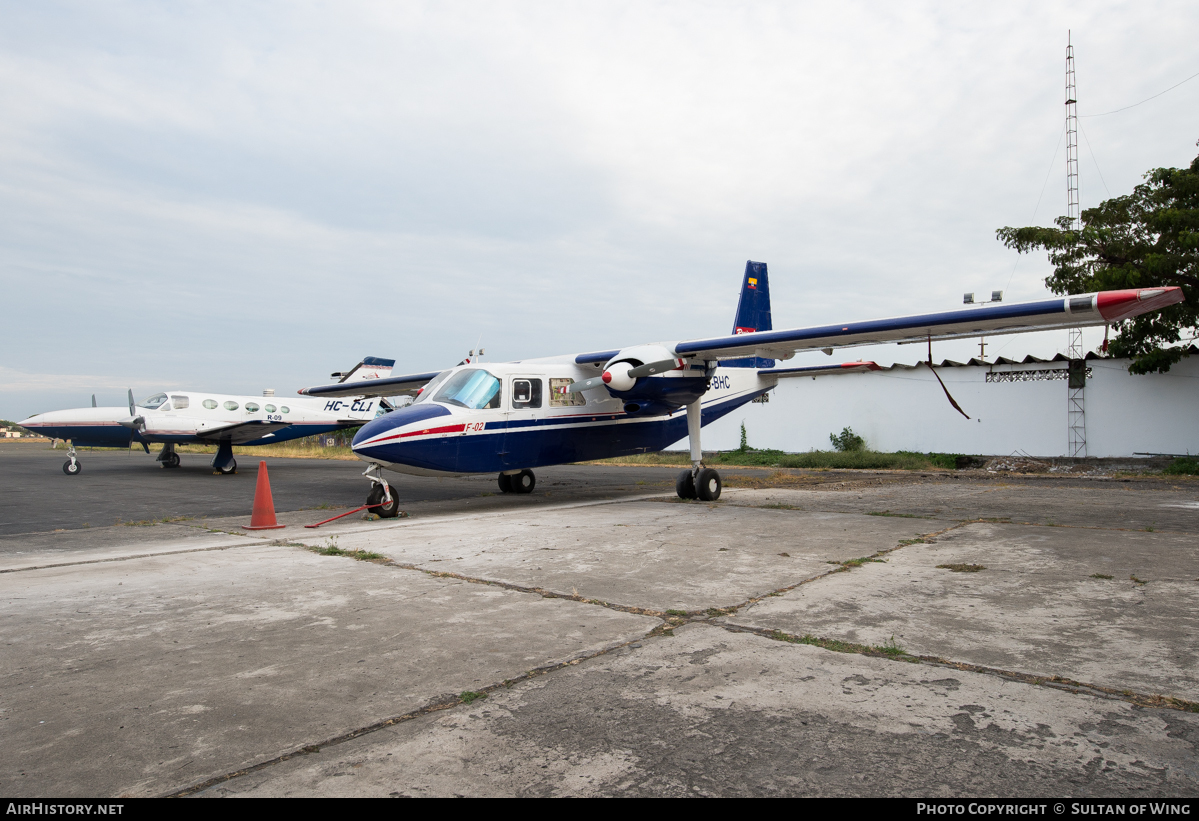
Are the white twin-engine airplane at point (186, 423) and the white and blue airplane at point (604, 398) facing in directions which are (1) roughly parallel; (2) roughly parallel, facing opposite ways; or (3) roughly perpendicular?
roughly parallel

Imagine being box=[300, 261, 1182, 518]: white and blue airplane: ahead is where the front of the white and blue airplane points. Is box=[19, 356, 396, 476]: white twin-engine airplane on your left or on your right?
on your right

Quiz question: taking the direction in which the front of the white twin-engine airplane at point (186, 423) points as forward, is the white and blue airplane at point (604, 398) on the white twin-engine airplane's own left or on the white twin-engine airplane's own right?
on the white twin-engine airplane's own left

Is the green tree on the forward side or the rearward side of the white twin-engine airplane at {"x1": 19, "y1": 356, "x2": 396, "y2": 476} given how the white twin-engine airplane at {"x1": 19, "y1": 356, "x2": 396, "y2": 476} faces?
on the rearward side

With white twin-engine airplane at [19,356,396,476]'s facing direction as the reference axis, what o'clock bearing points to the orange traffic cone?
The orange traffic cone is roughly at 9 o'clock from the white twin-engine airplane.

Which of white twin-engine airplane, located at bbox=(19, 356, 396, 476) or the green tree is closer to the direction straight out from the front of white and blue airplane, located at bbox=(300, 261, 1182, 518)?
the white twin-engine airplane

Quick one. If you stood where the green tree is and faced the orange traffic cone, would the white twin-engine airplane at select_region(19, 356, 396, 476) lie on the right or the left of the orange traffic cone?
right

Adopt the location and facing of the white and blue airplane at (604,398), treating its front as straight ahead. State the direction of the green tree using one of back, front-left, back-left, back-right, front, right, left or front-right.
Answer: back

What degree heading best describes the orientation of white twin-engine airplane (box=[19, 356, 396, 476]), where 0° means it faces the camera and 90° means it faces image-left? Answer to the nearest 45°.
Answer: approximately 90°

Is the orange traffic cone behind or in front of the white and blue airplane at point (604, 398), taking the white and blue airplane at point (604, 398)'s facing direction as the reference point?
in front

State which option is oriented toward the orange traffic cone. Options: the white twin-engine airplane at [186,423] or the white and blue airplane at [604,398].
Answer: the white and blue airplane

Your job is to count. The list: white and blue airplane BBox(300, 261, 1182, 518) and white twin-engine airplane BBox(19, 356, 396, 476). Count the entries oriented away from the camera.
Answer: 0

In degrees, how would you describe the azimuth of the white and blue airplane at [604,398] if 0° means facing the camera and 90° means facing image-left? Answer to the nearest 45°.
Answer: approximately 45°
